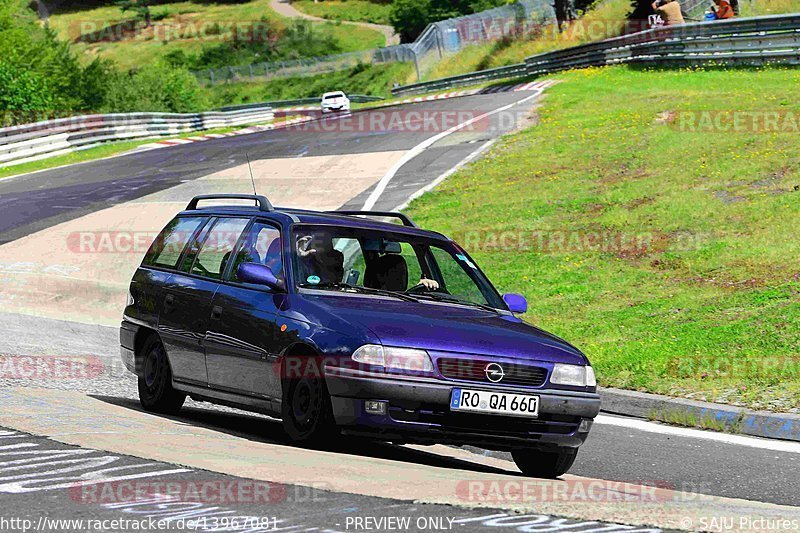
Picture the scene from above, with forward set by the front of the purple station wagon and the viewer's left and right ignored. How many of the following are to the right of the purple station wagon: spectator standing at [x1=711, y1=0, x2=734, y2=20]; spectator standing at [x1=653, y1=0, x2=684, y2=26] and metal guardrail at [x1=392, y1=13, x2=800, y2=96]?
0

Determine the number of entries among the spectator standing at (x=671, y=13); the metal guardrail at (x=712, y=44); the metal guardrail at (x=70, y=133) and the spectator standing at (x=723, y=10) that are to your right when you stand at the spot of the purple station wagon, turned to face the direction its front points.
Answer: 0

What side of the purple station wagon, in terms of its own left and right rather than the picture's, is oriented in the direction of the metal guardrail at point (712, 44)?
left

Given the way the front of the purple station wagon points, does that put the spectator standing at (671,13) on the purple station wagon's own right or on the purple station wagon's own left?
on the purple station wagon's own left

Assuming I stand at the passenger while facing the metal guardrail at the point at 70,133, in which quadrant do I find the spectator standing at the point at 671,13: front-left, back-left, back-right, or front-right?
front-right

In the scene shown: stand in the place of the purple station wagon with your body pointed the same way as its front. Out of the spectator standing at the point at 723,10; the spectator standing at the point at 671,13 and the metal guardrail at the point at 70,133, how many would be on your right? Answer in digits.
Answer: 0

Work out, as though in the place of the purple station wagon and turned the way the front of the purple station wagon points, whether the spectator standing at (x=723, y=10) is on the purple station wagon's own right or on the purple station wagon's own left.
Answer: on the purple station wagon's own left

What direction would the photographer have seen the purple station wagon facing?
facing the viewer and to the right of the viewer

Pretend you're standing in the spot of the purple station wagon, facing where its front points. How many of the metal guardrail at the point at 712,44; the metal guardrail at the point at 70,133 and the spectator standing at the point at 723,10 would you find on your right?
0

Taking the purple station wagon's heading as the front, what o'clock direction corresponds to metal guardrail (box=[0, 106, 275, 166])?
The metal guardrail is roughly at 7 o'clock from the purple station wagon.
